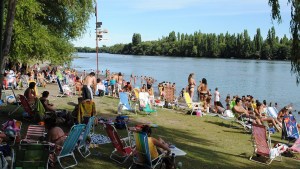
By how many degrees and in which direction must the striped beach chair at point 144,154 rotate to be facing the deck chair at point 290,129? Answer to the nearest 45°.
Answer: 0° — it already faces it

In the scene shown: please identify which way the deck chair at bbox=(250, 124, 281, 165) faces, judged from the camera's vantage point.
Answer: facing away from the viewer and to the right of the viewer

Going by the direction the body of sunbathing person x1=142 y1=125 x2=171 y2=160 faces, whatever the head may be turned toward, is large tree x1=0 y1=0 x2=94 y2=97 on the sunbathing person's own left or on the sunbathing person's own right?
on the sunbathing person's own left

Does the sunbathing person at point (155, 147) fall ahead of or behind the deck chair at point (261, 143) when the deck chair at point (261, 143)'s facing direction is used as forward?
behind

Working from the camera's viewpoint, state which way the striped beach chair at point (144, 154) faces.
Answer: facing away from the viewer and to the right of the viewer

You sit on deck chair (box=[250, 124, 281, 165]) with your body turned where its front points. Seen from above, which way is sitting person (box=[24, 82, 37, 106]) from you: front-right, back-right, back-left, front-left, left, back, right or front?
back-left
